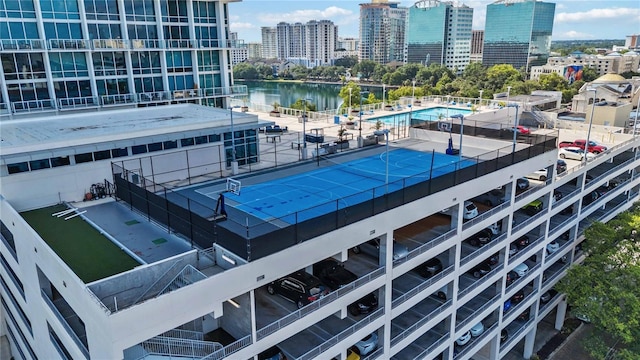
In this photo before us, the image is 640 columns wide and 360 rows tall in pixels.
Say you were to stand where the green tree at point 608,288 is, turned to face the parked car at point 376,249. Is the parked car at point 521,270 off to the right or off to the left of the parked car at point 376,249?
right

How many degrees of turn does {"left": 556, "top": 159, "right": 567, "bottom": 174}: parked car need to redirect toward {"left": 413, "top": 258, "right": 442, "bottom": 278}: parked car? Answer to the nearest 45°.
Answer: approximately 45° to its right

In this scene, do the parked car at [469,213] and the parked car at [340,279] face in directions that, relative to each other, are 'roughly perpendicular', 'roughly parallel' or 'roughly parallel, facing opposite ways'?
roughly parallel
